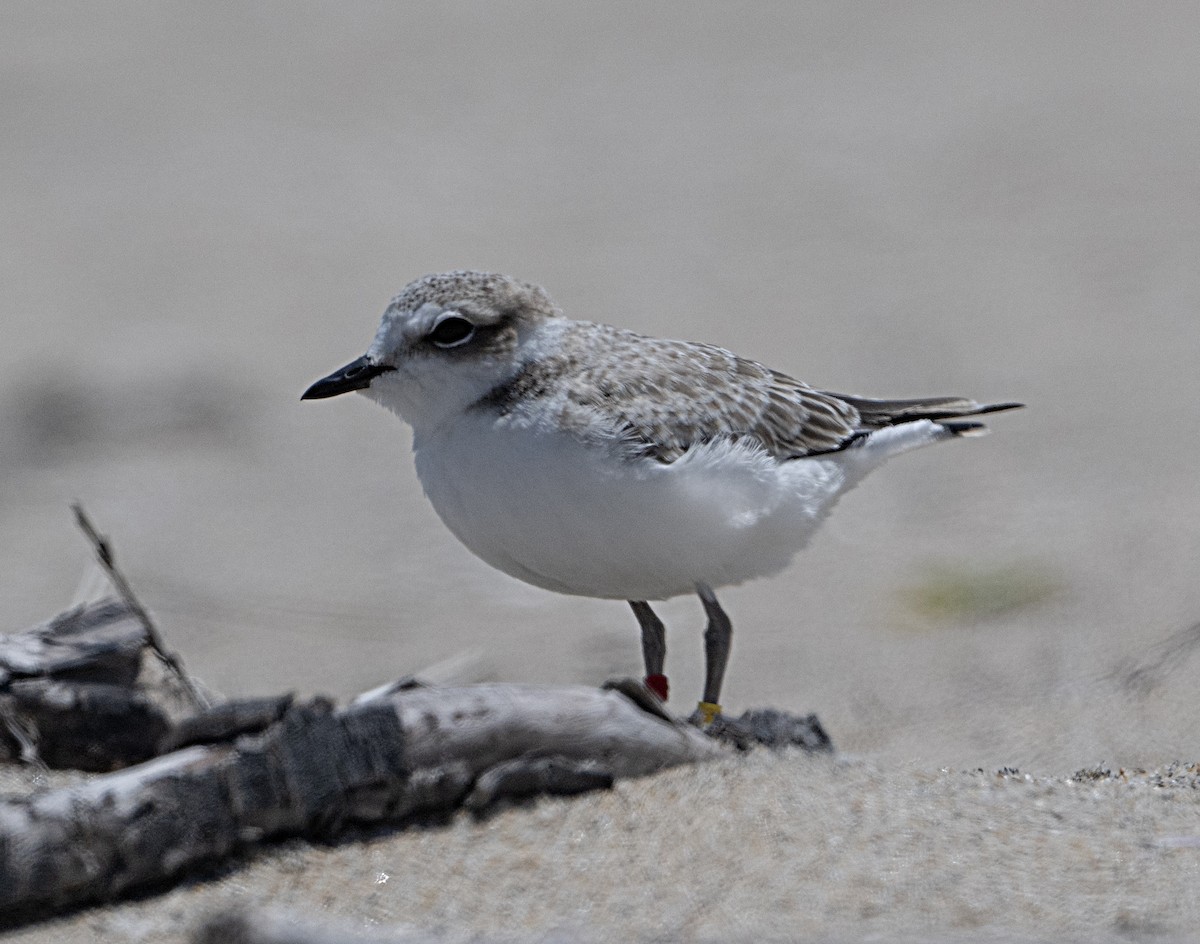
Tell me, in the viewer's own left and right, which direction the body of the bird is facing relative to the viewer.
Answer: facing to the left of the viewer

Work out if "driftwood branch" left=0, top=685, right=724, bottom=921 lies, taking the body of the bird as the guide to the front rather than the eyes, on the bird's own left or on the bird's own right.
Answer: on the bird's own left
